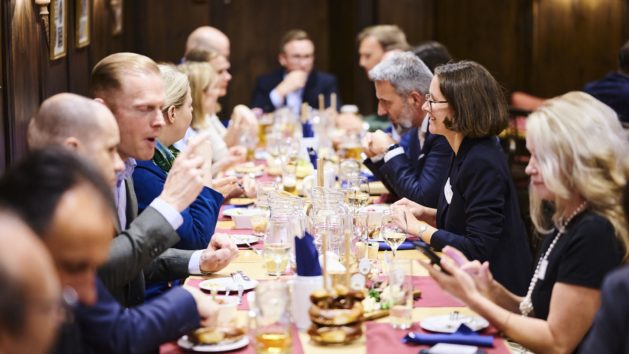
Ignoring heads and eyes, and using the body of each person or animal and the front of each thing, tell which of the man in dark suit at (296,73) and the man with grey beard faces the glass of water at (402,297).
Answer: the man in dark suit

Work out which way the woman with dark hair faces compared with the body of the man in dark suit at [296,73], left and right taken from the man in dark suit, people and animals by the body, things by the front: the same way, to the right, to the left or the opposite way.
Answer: to the right

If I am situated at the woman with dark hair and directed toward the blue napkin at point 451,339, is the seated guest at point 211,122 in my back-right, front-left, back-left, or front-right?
back-right

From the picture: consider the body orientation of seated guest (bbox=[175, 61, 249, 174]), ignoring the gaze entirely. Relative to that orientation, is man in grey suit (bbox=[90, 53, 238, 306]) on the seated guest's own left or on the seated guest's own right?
on the seated guest's own right

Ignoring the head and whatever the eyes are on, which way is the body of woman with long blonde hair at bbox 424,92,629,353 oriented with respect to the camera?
to the viewer's left

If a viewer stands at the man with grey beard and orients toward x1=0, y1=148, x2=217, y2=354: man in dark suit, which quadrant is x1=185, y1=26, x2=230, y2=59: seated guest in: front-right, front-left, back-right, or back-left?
back-right

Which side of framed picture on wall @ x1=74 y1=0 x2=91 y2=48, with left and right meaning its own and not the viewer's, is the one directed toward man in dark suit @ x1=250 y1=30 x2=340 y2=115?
left

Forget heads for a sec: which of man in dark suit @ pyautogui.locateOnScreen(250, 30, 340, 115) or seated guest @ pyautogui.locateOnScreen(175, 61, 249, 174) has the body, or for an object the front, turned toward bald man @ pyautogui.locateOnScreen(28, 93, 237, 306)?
the man in dark suit

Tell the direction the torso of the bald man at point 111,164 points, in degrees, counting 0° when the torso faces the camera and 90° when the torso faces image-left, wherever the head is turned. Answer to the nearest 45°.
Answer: approximately 270°

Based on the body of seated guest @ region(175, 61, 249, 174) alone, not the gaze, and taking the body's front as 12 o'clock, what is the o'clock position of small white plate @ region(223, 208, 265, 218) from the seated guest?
The small white plate is roughly at 3 o'clock from the seated guest.

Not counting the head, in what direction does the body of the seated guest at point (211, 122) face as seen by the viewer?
to the viewer's right
